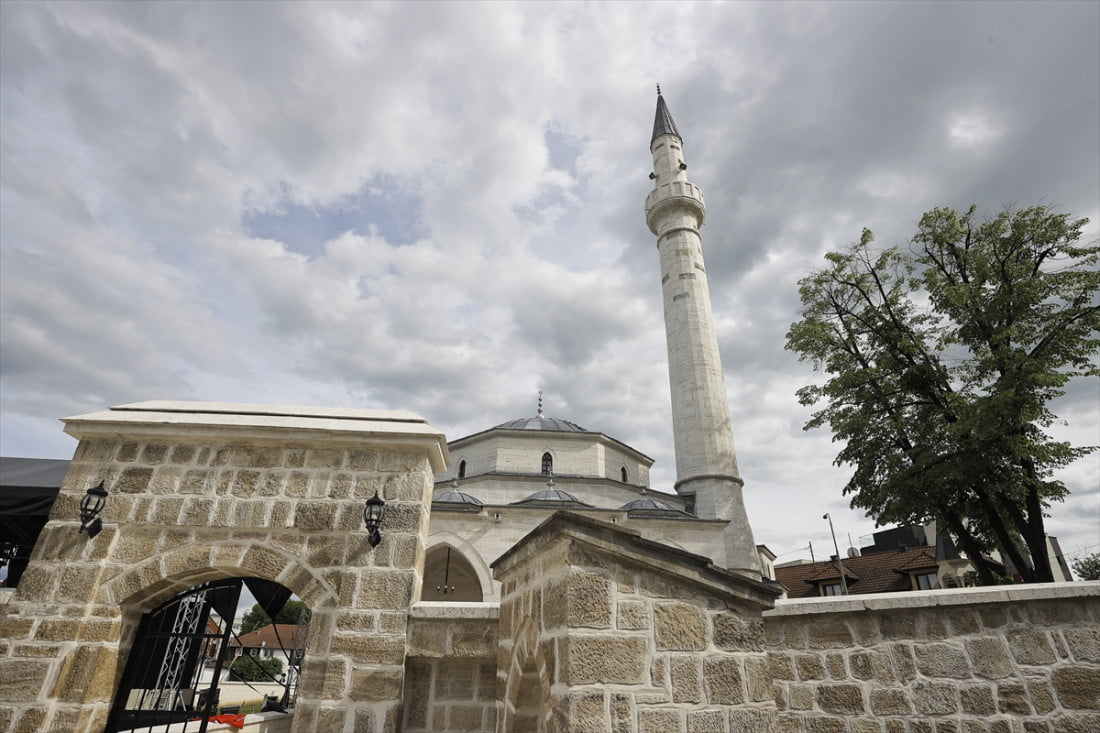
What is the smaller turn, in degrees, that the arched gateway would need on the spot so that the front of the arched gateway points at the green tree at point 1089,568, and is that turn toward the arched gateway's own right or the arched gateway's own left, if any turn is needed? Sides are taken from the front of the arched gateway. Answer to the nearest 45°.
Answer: approximately 90° to the arched gateway's own left

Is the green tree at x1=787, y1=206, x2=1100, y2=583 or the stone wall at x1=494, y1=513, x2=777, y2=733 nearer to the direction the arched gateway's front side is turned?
the stone wall

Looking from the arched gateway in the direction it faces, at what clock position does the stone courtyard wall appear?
The stone courtyard wall is roughly at 10 o'clock from the arched gateway.

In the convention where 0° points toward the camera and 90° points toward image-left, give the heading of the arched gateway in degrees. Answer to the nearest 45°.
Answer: approximately 0°

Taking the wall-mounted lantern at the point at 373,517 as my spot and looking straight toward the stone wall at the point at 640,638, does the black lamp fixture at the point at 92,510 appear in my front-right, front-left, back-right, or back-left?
back-right

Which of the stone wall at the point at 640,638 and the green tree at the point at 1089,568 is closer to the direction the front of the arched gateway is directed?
the stone wall

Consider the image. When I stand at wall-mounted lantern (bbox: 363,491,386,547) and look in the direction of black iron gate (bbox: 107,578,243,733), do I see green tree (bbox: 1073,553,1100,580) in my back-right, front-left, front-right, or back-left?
back-right

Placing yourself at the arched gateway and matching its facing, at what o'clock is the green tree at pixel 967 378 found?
The green tree is roughly at 9 o'clock from the arched gateway.
